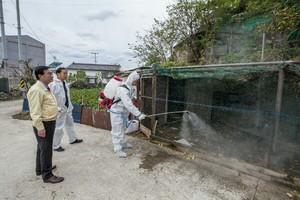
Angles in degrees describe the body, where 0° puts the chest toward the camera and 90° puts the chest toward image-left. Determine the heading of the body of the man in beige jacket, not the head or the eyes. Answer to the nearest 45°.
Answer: approximately 270°

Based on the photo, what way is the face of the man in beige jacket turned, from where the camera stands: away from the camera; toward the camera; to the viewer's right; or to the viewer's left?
to the viewer's right

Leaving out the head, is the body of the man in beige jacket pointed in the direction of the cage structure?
yes

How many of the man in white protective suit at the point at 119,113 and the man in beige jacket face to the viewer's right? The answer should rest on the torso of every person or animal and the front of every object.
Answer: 2

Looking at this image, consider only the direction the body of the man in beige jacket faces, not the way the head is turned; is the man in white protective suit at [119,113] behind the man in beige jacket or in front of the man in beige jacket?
in front

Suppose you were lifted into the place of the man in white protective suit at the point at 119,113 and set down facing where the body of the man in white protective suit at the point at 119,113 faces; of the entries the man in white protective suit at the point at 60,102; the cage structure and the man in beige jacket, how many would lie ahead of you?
1

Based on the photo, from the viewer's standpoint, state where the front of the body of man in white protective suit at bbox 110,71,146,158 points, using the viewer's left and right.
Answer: facing to the right of the viewer

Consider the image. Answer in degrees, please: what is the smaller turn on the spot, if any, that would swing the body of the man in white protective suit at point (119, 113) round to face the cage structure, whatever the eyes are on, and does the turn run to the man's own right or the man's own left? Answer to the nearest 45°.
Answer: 0° — they already face it

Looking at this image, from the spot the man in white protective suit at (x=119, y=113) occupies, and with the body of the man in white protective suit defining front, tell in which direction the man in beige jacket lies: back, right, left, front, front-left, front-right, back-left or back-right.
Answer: back-right

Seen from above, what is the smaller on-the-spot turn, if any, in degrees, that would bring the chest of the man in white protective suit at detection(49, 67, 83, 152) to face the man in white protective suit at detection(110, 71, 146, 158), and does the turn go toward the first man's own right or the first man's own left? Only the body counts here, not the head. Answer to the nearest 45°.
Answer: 0° — they already face them

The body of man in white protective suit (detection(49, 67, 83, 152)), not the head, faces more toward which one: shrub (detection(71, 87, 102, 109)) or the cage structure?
the cage structure

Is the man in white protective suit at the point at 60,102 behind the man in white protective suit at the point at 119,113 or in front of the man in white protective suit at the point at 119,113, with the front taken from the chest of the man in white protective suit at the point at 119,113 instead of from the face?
behind
